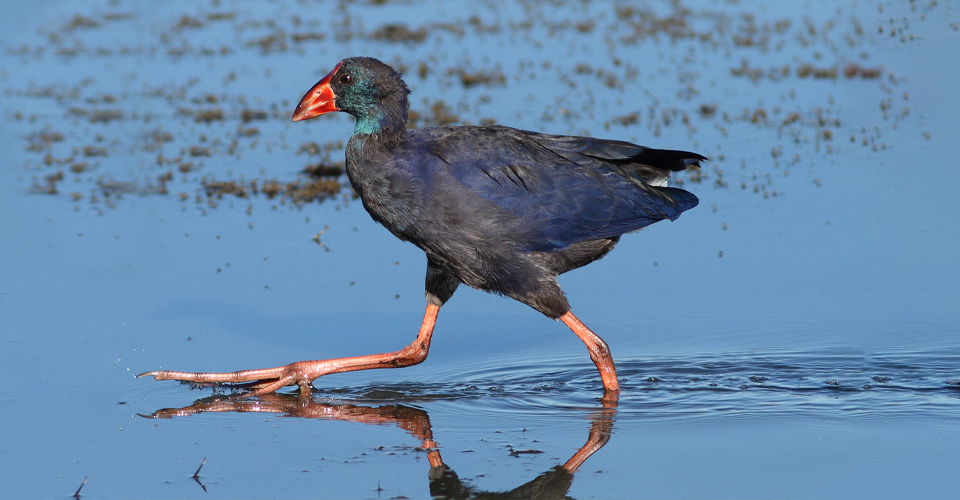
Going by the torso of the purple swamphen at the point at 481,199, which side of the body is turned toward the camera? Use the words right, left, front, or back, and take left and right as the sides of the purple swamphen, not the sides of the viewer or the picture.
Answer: left
